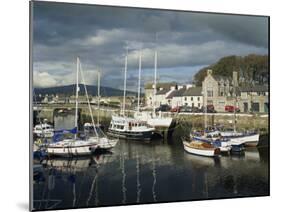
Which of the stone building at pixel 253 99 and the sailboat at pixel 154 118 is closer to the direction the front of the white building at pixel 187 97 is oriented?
the sailboat

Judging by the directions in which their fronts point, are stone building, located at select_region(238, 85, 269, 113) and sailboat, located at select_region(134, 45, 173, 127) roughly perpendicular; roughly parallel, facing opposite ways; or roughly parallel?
roughly perpendicular

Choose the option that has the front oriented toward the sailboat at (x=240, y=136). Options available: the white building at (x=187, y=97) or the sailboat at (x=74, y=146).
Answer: the sailboat at (x=74, y=146)
